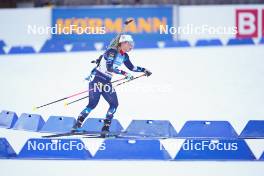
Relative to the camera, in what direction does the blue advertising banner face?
facing the viewer

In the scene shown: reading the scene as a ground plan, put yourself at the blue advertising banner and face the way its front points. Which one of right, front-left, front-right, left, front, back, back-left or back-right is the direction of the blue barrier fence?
front
